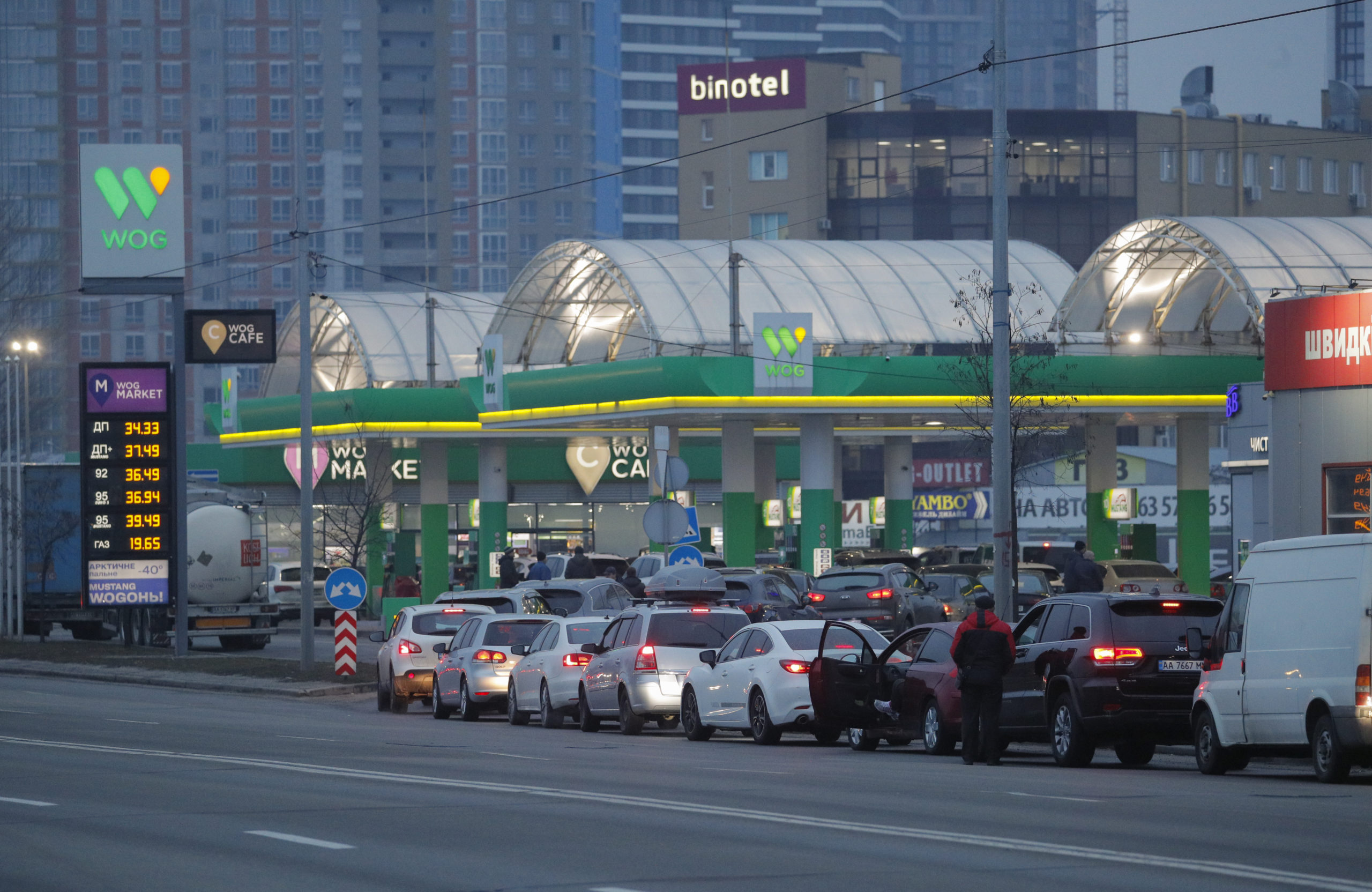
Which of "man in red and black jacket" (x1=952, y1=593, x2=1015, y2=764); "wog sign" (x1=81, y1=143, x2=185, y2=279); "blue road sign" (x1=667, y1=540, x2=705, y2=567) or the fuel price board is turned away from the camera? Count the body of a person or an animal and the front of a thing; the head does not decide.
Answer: the man in red and black jacket

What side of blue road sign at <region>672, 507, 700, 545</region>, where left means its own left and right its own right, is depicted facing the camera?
front

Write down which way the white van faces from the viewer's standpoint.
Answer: facing away from the viewer and to the left of the viewer

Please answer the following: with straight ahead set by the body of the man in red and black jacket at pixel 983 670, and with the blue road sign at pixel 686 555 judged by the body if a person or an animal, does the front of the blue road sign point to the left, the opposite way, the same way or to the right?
the opposite way

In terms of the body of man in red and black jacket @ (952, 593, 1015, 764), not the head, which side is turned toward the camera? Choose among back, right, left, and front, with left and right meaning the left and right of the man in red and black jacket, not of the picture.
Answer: back

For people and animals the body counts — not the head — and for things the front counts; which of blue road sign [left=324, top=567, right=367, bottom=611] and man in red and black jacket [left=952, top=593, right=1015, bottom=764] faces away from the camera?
the man in red and black jacket

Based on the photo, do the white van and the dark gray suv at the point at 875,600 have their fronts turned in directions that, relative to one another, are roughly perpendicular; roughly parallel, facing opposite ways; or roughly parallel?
roughly perpendicular

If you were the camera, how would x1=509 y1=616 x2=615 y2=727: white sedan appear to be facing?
facing away from the viewer and to the left of the viewer

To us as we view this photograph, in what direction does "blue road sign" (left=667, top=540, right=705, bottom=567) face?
facing the viewer

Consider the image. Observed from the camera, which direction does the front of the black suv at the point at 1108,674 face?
facing away from the viewer and to the left of the viewer

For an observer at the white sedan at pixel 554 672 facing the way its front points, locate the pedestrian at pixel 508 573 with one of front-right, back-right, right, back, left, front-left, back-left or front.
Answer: front-right

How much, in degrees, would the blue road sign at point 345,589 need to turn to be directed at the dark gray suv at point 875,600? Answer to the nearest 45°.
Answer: approximately 90° to its left

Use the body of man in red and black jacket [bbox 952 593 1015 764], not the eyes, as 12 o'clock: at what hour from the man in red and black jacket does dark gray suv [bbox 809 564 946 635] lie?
The dark gray suv is roughly at 12 o'clock from the man in red and black jacket.

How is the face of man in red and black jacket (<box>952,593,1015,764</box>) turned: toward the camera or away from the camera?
away from the camera
